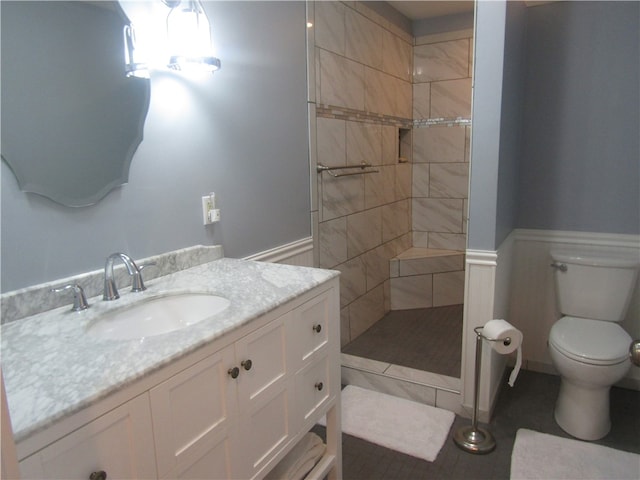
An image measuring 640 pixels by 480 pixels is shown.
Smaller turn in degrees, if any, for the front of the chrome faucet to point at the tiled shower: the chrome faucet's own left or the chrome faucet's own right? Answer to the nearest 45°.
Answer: approximately 90° to the chrome faucet's own left

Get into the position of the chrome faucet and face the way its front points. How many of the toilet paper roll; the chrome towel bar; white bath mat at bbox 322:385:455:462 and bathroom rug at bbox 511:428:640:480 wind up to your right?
0

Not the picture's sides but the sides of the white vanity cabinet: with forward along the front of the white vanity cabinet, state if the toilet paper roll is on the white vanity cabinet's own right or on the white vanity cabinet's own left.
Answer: on the white vanity cabinet's own left

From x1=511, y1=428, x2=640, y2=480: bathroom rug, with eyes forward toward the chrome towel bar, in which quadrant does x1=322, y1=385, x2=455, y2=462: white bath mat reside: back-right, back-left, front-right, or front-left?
front-left

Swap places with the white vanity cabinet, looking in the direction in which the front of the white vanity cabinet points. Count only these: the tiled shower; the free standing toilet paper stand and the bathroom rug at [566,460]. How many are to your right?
0

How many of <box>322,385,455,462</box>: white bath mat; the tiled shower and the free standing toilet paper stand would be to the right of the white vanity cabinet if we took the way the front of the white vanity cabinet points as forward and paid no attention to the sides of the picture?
0

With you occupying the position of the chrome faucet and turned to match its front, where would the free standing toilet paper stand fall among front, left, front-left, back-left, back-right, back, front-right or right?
front-left

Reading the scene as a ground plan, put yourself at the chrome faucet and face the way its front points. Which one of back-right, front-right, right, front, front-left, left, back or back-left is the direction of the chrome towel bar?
left

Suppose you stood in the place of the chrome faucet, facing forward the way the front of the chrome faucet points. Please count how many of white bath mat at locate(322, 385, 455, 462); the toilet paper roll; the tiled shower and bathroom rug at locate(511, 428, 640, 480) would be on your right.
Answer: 0

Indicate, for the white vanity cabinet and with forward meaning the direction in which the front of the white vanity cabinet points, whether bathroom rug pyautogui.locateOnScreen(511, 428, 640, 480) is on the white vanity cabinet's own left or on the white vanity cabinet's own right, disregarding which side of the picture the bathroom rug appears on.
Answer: on the white vanity cabinet's own left

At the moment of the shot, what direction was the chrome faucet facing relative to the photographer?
facing the viewer and to the right of the viewer

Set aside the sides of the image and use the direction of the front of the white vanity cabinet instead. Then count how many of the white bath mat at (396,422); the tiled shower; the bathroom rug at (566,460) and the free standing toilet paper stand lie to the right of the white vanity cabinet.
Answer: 0

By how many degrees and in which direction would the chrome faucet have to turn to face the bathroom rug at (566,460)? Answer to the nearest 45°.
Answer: approximately 45° to its left

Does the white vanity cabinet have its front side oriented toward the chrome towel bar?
no
